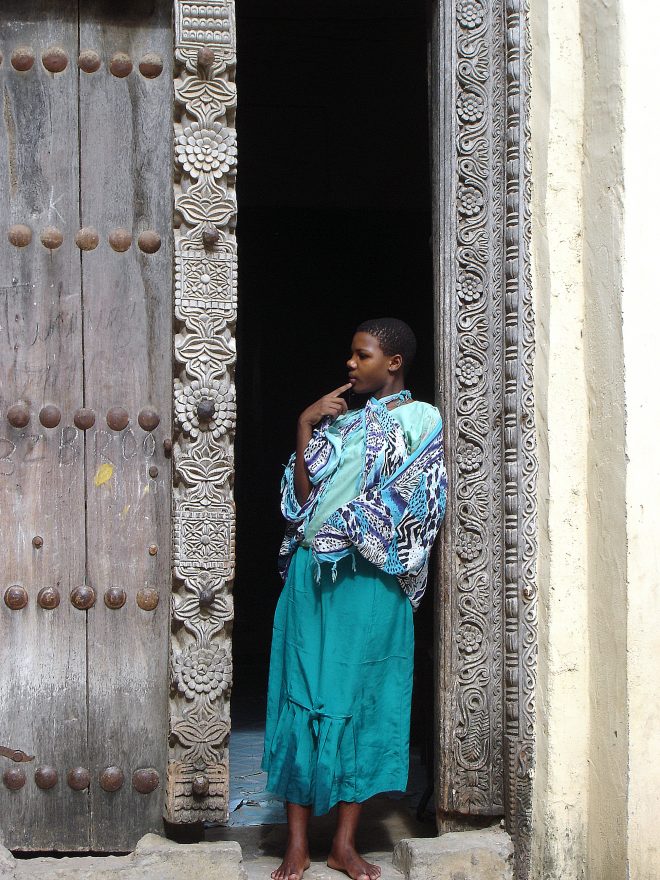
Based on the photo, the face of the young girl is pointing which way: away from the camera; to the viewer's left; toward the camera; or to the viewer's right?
to the viewer's left

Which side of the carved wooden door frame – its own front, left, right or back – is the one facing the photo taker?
front

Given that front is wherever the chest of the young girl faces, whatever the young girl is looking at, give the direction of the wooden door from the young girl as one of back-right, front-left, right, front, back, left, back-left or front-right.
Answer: front-right

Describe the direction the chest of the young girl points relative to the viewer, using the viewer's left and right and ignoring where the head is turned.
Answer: facing the viewer and to the left of the viewer
